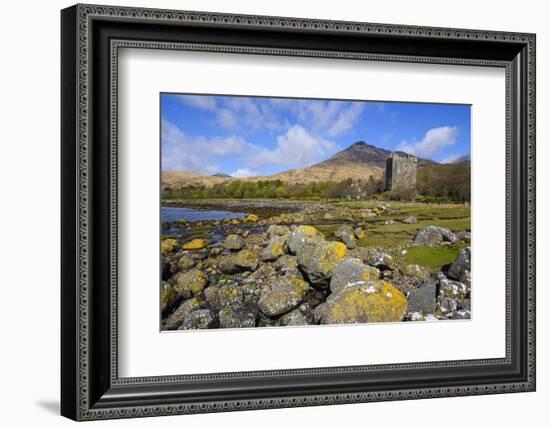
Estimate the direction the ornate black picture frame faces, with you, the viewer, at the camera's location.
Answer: facing the viewer and to the right of the viewer
